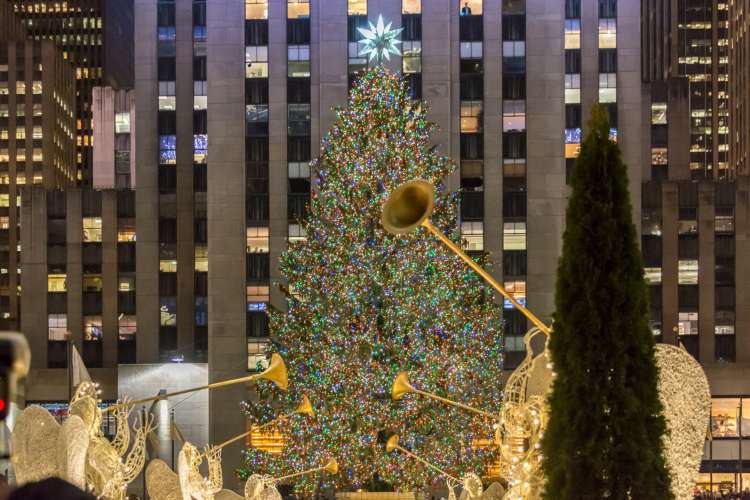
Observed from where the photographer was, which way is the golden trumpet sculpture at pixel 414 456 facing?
facing to the left of the viewer
